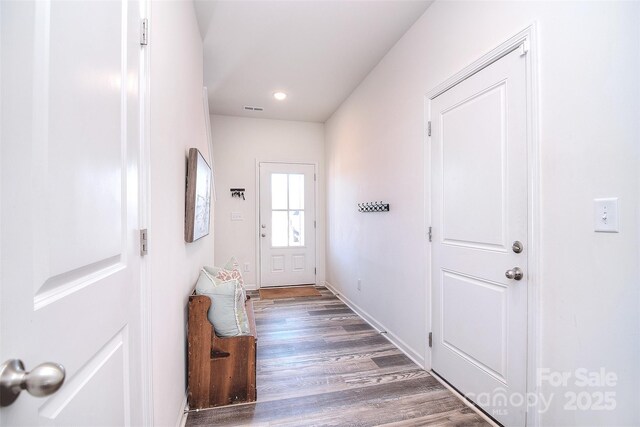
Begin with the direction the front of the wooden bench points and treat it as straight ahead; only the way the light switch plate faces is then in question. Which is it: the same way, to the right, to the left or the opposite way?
the opposite way

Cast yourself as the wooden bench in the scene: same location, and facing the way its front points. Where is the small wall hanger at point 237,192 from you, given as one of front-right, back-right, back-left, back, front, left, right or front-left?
left

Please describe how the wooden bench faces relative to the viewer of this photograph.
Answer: facing to the right of the viewer

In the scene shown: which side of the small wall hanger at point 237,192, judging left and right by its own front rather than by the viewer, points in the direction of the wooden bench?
front

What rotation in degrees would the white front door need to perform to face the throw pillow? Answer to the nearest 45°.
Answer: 0° — it already faces it

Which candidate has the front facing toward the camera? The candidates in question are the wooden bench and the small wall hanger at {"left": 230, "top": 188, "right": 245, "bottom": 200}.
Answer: the small wall hanger

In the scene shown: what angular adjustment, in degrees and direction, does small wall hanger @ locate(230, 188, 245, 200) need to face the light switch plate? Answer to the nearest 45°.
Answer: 0° — it already faces it

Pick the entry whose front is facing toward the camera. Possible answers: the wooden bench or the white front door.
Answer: the white front door

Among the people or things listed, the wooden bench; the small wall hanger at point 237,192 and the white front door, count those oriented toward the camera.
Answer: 2

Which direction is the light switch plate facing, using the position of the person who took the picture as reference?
facing the viewer and to the left of the viewer

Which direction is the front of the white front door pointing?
toward the camera

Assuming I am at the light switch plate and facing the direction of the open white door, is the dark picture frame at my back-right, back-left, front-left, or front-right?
front-right

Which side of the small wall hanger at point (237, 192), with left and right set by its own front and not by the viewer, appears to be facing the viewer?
front

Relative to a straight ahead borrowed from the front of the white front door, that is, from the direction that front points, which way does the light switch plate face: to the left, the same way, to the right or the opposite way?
to the right
